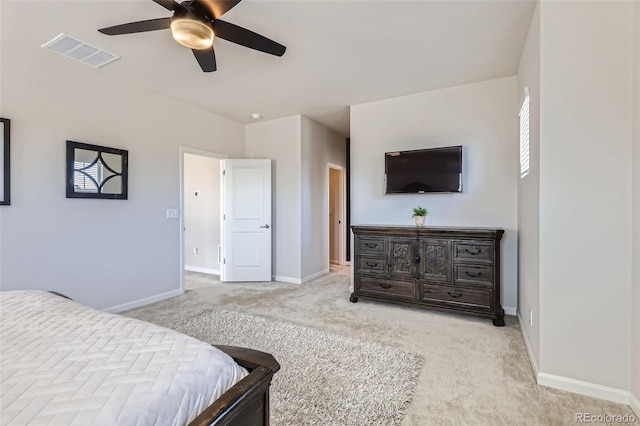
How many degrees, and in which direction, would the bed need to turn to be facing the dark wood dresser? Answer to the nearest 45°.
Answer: approximately 45° to its left

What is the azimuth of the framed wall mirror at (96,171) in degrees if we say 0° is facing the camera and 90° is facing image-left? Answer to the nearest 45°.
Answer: approximately 315°

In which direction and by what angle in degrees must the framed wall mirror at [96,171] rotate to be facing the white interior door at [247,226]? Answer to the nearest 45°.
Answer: approximately 45° to its left

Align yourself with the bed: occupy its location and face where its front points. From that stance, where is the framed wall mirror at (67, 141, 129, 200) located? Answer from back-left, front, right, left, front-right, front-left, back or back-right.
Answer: back-left

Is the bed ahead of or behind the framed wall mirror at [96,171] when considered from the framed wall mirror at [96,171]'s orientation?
ahead

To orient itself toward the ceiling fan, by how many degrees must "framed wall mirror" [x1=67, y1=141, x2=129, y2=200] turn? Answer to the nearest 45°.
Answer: approximately 45° to its right

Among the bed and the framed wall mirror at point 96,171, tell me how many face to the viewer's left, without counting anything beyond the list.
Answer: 0

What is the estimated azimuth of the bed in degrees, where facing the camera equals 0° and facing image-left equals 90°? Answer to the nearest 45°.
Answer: approximately 315°

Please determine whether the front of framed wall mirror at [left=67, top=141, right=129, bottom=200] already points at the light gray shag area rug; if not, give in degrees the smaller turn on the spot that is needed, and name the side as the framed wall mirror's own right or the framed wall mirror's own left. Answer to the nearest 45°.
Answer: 0° — it already faces it

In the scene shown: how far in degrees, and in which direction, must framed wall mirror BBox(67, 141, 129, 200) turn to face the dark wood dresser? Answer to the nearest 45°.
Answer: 0° — it already faces it
